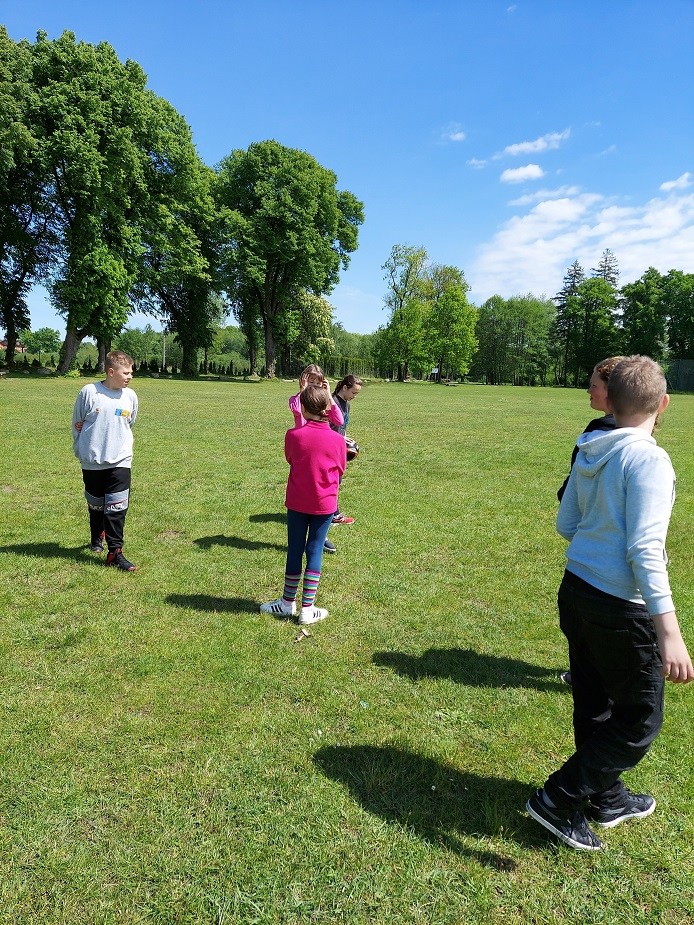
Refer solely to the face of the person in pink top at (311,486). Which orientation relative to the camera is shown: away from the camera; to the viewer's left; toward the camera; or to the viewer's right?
away from the camera

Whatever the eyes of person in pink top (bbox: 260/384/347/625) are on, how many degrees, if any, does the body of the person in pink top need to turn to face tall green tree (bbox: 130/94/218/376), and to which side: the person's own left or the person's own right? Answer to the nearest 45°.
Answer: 0° — they already face it

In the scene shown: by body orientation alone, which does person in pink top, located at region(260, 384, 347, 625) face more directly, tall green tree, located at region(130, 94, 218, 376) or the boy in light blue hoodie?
the tall green tree

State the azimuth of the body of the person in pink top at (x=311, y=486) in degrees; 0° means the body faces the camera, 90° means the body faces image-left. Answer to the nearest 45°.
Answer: approximately 180°

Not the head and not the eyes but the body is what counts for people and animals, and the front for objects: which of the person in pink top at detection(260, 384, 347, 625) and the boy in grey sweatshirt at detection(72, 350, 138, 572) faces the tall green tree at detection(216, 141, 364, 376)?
the person in pink top

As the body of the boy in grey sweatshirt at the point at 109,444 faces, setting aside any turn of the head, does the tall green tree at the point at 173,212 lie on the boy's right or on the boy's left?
on the boy's left

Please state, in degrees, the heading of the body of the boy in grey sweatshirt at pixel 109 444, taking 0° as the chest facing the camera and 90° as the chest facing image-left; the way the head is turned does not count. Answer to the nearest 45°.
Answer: approximately 315°

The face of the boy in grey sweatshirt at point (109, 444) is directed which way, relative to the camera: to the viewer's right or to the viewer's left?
to the viewer's right

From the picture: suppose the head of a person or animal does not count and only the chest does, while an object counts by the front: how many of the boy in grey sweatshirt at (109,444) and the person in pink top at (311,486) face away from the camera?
1

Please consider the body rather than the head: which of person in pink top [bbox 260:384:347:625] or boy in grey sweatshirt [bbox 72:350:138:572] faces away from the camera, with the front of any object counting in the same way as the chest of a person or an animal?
the person in pink top

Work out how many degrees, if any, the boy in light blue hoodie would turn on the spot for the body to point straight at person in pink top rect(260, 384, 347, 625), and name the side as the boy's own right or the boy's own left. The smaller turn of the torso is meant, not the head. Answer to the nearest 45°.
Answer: approximately 90° to the boy's own left
